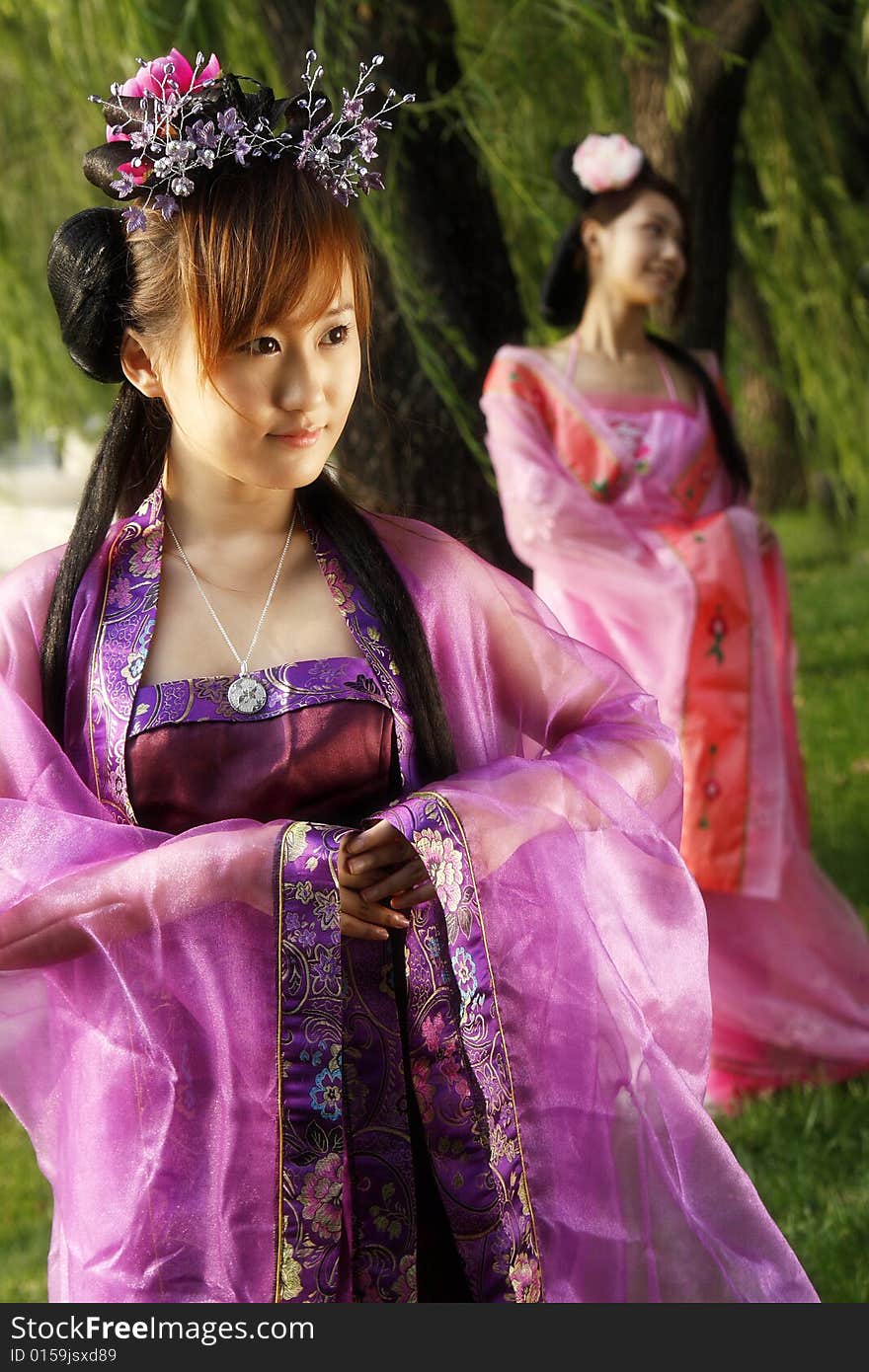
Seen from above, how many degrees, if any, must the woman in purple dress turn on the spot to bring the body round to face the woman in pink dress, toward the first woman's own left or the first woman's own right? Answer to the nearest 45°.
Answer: approximately 135° to the first woman's own left

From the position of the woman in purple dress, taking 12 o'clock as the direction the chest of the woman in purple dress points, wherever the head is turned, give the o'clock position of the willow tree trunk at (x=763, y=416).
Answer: The willow tree trunk is roughly at 8 o'clock from the woman in purple dress.

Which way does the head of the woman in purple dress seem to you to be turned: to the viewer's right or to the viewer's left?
to the viewer's right

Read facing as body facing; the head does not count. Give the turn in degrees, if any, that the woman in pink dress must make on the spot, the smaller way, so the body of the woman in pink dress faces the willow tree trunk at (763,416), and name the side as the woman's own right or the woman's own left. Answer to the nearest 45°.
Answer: approximately 135° to the woman's own left

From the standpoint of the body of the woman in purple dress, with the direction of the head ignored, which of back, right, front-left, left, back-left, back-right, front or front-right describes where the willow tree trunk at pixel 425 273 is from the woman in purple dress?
back-left

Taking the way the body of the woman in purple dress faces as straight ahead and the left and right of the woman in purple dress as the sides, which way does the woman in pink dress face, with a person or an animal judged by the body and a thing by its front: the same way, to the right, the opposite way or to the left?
the same way

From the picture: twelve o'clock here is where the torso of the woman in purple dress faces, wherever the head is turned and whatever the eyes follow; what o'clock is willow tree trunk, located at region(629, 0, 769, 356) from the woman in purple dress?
The willow tree trunk is roughly at 8 o'clock from the woman in purple dress.

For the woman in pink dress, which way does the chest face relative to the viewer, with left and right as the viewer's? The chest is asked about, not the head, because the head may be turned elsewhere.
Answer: facing the viewer and to the right of the viewer

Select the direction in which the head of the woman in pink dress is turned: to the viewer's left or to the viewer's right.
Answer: to the viewer's right

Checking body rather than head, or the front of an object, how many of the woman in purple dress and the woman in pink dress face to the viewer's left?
0
